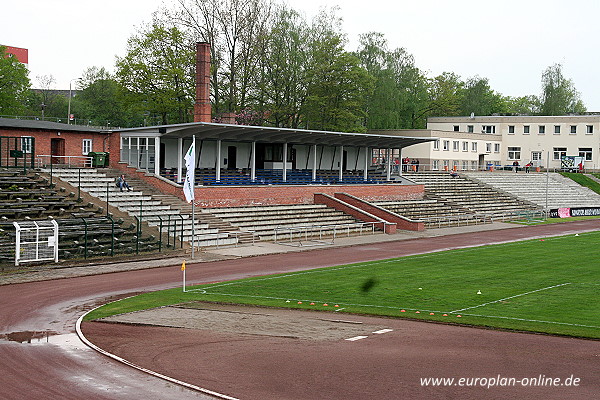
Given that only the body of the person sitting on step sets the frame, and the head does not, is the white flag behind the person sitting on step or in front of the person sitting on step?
in front

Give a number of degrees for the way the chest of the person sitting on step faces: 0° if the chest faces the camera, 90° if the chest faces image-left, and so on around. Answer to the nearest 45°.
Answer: approximately 315°

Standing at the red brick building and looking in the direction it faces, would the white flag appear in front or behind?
in front

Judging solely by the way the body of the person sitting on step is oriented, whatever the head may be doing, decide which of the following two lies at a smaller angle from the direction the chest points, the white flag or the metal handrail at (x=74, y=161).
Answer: the white flag

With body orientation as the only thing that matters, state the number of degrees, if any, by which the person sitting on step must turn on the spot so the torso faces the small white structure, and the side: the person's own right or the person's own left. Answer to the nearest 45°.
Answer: approximately 45° to the person's own right

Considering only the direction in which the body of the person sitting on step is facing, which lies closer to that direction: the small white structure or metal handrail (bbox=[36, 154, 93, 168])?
the small white structure

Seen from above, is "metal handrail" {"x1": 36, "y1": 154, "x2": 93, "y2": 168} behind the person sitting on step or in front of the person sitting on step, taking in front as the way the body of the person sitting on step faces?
behind
